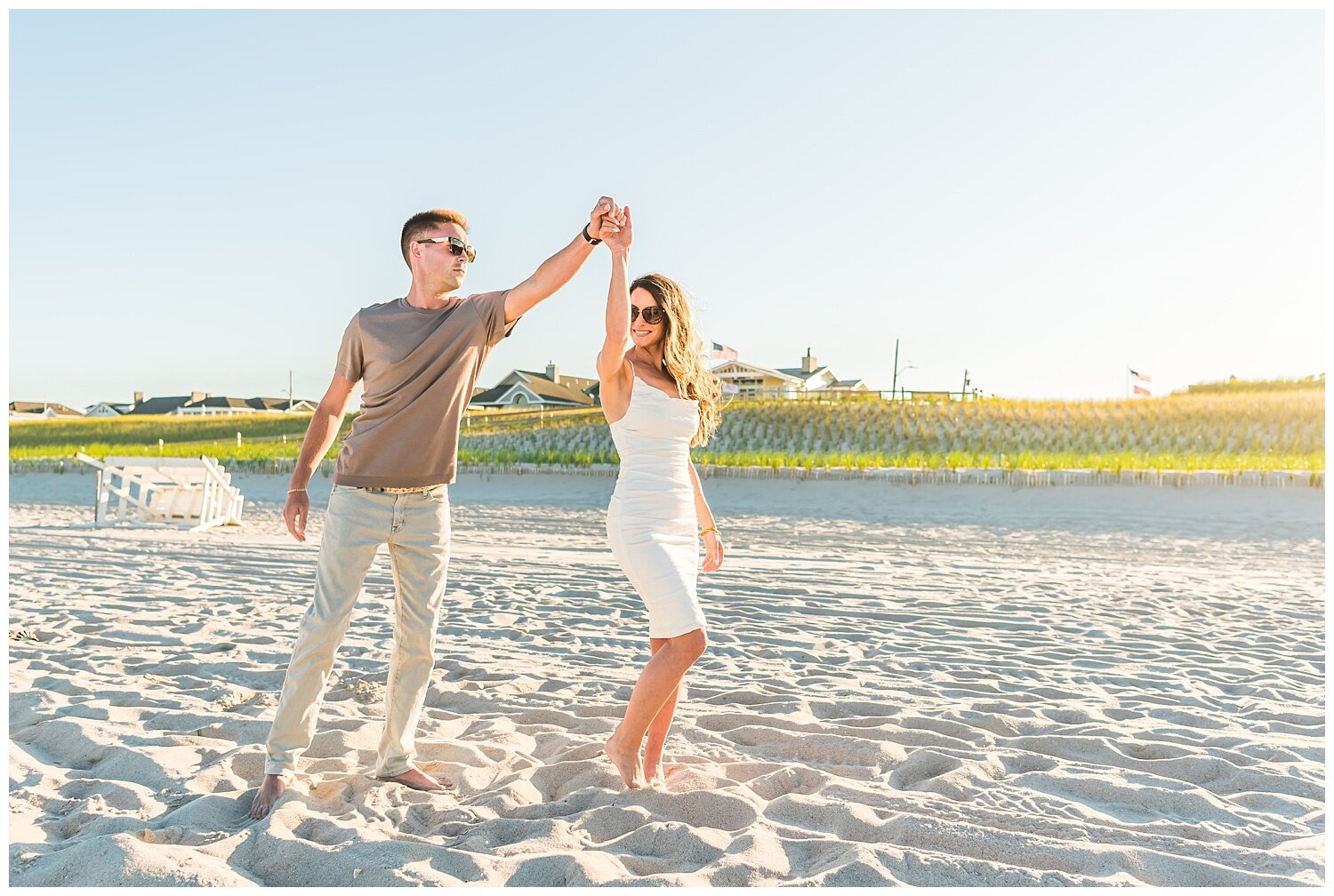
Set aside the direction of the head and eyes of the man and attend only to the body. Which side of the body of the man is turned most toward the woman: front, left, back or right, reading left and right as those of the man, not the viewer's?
left

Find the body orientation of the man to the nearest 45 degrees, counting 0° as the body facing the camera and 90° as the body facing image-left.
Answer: approximately 0°

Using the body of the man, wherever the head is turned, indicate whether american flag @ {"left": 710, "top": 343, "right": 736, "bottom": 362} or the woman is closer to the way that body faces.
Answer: the woman

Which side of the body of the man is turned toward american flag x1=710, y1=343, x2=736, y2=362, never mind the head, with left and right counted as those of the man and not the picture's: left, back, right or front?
back

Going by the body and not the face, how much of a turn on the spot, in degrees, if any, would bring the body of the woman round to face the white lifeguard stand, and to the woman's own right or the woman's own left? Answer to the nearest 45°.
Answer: approximately 180°

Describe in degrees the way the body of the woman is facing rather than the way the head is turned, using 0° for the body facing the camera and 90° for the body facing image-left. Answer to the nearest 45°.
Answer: approximately 315°

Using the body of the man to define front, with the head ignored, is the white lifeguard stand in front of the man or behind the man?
behind
